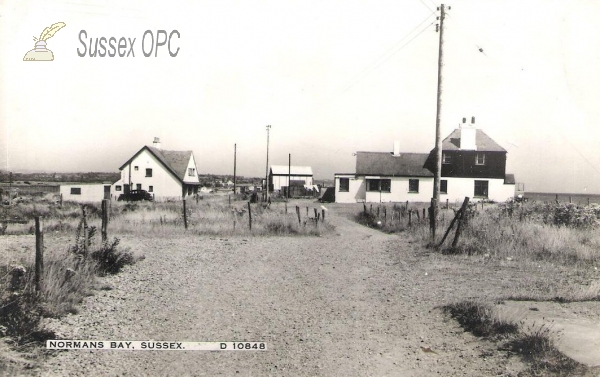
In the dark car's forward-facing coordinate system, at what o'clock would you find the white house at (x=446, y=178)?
The white house is roughly at 7 o'clock from the dark car.

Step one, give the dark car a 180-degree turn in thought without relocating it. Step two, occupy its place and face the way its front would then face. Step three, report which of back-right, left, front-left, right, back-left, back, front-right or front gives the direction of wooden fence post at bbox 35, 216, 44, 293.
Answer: right

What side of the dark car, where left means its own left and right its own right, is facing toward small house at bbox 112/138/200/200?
right

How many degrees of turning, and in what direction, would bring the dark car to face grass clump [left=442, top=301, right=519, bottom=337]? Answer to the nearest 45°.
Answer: approximately 90° to its left

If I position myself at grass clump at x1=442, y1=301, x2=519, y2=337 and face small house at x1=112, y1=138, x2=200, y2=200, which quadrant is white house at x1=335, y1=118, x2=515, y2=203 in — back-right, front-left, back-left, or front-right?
front-right

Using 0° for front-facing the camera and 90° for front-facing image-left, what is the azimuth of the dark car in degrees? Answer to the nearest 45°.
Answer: approximately 90°
